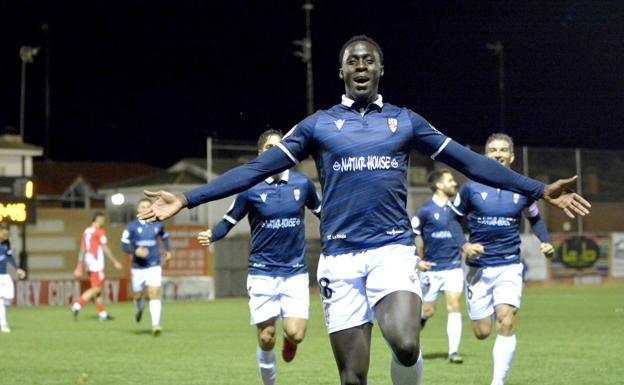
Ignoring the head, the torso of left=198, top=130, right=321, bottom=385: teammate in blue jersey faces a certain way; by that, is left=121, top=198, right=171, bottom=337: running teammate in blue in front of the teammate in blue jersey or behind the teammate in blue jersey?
behind

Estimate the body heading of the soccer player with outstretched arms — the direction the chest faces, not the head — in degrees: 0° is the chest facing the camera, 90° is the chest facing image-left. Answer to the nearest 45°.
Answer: approximately 0°

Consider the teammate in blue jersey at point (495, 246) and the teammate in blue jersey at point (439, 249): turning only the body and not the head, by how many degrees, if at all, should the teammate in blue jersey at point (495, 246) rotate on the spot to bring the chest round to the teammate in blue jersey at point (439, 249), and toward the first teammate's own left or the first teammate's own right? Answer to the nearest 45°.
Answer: approximately 180°

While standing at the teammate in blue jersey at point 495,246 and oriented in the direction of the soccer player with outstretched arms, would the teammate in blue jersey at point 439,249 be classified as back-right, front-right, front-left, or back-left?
back-right

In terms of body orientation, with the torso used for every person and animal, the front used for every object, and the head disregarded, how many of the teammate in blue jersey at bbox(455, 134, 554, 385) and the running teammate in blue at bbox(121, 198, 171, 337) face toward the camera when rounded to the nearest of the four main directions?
2

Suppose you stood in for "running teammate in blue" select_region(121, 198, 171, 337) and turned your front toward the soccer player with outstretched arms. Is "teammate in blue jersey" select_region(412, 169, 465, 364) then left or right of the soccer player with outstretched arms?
left

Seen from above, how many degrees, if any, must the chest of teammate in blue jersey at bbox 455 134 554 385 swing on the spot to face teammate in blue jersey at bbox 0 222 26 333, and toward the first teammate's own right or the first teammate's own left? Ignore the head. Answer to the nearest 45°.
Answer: approximately 135° to the first teammate's own right
